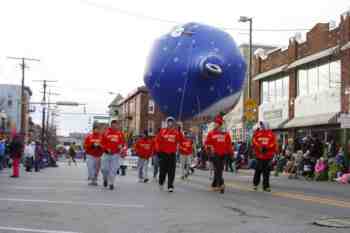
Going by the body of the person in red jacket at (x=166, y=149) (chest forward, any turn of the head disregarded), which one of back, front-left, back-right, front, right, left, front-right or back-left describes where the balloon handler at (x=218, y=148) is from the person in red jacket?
left

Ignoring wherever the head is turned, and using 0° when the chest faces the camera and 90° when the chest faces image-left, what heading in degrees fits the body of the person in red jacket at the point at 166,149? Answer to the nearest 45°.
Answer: approximately 0°

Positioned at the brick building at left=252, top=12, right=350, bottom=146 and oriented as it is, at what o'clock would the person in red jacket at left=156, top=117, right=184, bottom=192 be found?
The person in red jacket is roughly at 11 o'clock from the brick building.

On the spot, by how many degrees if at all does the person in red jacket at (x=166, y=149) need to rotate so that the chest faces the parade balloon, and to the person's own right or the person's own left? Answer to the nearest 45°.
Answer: approximately 180°

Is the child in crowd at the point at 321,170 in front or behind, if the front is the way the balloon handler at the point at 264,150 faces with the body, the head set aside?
behind

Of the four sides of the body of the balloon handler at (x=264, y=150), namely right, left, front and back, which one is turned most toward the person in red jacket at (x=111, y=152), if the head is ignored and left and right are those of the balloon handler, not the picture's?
right

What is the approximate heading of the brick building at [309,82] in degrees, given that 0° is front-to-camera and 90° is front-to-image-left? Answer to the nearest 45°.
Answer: approximately 45°

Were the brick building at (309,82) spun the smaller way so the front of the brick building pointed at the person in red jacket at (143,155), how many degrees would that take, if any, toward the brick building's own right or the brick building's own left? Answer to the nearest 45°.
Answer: approximately 45° to the brick building's own left

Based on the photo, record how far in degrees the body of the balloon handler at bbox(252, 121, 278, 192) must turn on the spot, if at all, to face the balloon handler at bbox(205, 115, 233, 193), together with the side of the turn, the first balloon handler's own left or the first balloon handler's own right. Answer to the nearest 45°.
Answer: approximately 45° to the first balloon handler's own right

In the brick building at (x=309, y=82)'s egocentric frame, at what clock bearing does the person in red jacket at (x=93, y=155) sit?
The person in red jacket is roughly at 11 o'clock from the brick building.

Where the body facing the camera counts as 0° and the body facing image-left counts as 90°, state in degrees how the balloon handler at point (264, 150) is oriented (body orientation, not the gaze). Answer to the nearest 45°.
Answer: approximately 0°

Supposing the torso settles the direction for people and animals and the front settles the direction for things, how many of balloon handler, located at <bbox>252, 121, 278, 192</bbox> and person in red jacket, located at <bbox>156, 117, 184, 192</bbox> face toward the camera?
2
